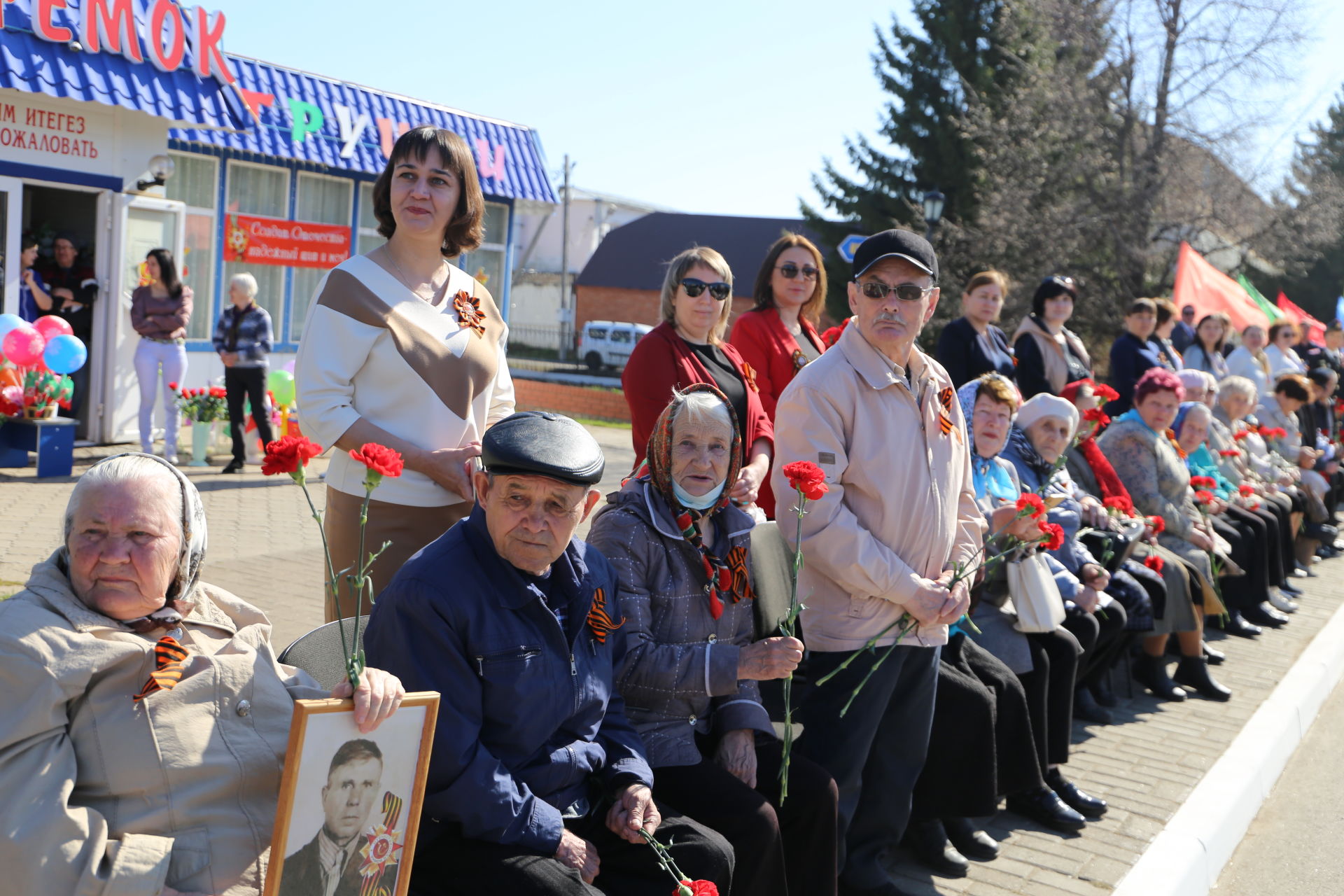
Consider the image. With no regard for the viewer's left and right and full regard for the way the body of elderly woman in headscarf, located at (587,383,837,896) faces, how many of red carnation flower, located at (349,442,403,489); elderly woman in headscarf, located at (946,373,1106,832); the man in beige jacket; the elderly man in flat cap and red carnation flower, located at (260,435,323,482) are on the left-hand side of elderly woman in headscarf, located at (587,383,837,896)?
2

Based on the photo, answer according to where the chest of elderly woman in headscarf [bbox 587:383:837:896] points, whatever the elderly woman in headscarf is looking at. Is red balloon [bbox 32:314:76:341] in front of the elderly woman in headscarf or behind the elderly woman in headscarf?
behind

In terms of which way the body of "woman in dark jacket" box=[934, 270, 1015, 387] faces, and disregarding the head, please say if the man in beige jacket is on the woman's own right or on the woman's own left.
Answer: on the woman's own right

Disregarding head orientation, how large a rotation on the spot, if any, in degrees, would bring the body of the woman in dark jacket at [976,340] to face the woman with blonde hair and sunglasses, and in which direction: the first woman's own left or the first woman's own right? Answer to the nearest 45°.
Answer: approximately 45° to the first woman's own right

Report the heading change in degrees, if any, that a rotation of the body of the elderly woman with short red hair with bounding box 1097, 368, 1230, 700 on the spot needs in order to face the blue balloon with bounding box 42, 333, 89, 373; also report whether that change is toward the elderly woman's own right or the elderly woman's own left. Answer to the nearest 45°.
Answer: approximately 135° to the elderly woman's own right

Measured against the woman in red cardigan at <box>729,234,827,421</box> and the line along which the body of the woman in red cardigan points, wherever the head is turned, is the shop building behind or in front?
behind

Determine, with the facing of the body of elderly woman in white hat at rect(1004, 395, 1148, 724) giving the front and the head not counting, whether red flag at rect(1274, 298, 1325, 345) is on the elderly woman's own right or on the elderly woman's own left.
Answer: on the elderly woman's own left

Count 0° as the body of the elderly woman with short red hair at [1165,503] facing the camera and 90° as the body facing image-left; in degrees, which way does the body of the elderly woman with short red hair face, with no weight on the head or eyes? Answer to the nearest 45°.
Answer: approximately 315°

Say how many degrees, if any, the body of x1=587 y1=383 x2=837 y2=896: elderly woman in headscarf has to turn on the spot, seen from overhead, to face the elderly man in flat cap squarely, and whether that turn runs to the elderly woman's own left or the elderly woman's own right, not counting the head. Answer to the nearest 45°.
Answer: approximately 90° to the elderly woman's own right
